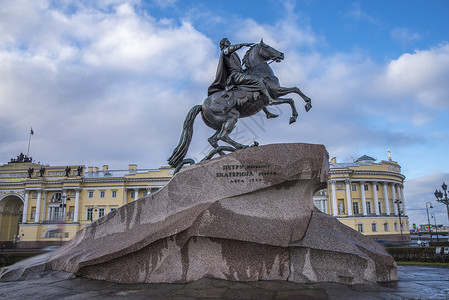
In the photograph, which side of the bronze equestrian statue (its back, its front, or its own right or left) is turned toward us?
right
